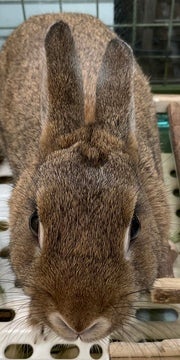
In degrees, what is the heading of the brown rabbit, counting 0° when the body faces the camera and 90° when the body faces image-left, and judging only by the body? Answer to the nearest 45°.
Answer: approximately 0°

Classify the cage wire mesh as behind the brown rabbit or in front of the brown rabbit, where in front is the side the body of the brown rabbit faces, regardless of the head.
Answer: behind

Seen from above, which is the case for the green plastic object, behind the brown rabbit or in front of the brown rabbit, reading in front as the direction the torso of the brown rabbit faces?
behind
